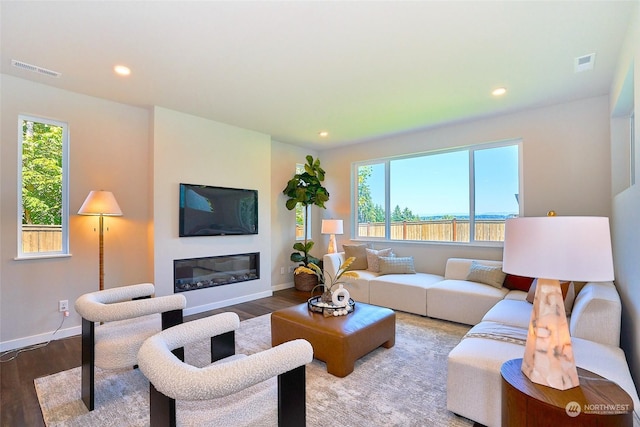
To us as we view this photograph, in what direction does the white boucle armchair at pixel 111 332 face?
facing away from the viewer and to the right of the viewer

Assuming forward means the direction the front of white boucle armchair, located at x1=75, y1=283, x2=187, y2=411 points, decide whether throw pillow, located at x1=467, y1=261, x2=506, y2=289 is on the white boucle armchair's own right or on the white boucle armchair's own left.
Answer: on the white boucle armchair's own right

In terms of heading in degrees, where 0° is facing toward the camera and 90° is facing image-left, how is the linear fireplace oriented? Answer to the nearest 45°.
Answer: approximately 315°

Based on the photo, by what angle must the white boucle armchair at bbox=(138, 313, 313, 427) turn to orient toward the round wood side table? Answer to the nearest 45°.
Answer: approximately 45° to its right

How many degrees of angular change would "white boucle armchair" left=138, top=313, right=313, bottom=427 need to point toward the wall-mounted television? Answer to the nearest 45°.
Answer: approximately 45° to its left

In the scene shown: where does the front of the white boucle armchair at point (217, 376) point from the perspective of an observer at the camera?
facing away from the viewer and to the right of the viewer
